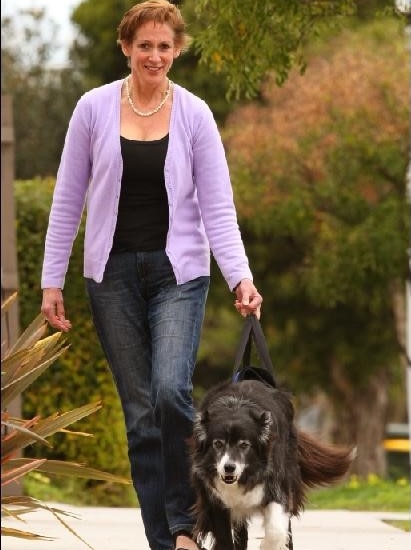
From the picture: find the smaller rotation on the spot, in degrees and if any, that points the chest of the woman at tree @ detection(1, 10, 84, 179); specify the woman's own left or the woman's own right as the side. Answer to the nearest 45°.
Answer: approximately 180°

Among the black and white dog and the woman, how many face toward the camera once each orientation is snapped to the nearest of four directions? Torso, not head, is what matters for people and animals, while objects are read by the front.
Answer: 2

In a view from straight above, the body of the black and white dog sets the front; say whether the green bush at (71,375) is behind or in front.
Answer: behind
